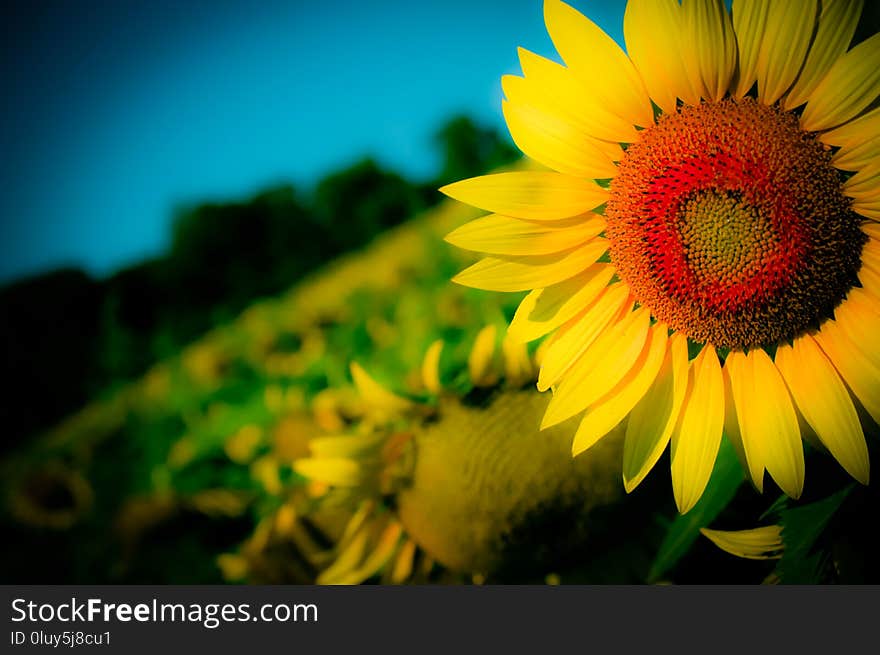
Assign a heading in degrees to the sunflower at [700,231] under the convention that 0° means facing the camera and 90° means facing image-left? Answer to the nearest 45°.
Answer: approximately 0°
